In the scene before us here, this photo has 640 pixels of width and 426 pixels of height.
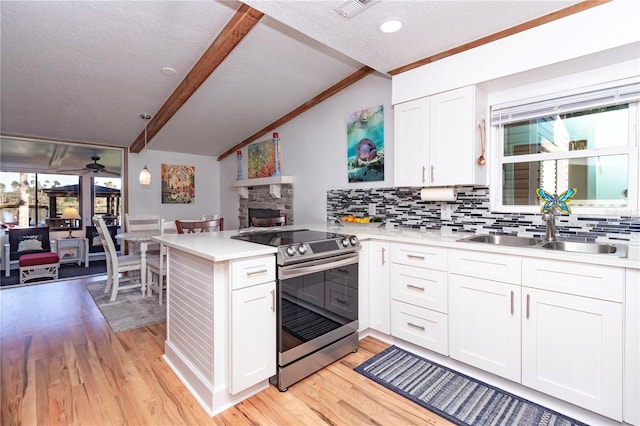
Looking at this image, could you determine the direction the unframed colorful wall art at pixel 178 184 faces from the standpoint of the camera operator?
facing the viewer

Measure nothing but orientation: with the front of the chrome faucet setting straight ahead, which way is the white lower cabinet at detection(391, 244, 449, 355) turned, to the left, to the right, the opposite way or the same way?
the same way

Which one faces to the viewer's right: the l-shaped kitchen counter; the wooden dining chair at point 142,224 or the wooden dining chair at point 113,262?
the wooden dining chair at point 113,262

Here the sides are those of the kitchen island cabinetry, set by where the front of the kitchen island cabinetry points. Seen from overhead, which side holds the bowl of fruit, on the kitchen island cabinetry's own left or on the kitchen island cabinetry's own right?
on the kitchen island cabinetry's own left

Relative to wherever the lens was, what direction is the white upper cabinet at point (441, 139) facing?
facing the viewer and to the left of the viewer

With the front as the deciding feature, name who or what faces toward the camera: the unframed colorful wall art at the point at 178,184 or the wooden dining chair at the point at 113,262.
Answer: the unframed colorful wall art

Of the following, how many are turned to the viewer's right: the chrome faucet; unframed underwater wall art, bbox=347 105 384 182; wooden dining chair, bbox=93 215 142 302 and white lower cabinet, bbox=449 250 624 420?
1

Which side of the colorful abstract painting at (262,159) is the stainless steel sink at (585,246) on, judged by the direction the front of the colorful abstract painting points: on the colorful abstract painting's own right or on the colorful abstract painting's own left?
on the colorful abstract painting's own left

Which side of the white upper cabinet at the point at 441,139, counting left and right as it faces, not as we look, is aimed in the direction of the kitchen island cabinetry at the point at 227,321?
front

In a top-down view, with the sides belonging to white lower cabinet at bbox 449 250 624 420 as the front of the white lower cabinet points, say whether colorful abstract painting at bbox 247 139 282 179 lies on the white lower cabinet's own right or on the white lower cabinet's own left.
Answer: on the white lower cabinet's own right

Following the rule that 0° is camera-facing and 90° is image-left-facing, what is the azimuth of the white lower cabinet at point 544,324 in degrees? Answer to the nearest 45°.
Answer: approximately 45°

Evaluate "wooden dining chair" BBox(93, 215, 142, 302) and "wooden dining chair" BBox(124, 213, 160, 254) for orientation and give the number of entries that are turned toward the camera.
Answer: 1

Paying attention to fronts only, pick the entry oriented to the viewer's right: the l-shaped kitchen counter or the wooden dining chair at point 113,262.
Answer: the wooden dining chair

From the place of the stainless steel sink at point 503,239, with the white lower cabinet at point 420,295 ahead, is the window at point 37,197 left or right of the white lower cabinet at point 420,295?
right

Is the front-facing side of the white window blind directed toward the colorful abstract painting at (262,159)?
no

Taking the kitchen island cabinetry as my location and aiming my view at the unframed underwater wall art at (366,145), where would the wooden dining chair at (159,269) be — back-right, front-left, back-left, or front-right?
front-left

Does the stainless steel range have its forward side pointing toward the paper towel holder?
no

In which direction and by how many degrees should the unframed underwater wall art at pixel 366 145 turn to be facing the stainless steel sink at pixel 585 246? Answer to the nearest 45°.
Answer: approximately 90° to its left

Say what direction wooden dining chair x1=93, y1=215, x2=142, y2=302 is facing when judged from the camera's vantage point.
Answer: facing to the right of the viewer

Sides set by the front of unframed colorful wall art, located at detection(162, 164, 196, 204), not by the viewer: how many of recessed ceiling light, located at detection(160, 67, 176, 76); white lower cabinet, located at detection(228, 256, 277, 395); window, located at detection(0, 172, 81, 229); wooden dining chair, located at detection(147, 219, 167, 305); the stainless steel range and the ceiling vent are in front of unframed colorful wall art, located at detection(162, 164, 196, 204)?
5

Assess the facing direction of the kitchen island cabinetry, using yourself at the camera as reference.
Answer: facing the viewer and to the right of the viewer

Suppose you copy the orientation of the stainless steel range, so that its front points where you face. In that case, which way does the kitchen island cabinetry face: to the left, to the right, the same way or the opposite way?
the same way
